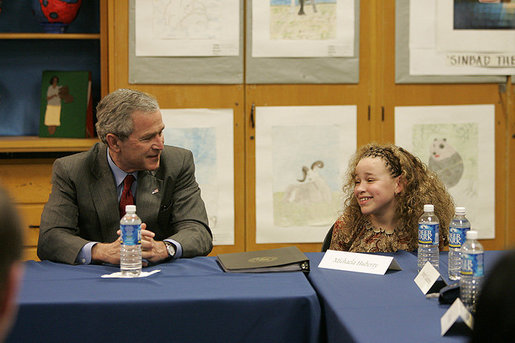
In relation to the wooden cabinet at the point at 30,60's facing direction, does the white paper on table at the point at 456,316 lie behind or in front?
in front

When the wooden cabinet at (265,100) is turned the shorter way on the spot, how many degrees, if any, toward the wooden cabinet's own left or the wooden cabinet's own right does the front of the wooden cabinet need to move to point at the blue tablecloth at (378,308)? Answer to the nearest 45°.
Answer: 0° — it already faces it

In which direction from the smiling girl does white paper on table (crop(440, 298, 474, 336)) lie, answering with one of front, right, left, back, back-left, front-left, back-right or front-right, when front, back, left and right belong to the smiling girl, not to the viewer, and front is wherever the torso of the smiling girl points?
front-left

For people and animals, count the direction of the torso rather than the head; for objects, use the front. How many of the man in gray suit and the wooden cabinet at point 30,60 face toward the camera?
2

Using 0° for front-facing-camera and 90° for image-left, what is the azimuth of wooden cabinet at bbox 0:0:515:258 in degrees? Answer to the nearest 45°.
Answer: approximately 0°

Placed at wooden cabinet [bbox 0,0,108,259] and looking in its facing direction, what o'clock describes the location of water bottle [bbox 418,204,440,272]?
The water bottle is roughly at 11 o'clock from the wooden cabinet.

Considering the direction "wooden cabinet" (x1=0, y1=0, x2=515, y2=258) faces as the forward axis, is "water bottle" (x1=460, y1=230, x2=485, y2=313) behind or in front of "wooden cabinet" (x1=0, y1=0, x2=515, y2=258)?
in front

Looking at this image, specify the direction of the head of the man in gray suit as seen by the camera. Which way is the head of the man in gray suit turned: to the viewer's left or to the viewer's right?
to the viewer's right

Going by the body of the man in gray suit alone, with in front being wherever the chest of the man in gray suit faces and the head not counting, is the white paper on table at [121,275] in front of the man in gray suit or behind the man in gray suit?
in front

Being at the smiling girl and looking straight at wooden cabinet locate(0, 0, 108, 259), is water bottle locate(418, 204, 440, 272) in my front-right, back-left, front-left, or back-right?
back-left

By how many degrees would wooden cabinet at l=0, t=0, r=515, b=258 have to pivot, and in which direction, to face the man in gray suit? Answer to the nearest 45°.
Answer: approximately 45° to its right
